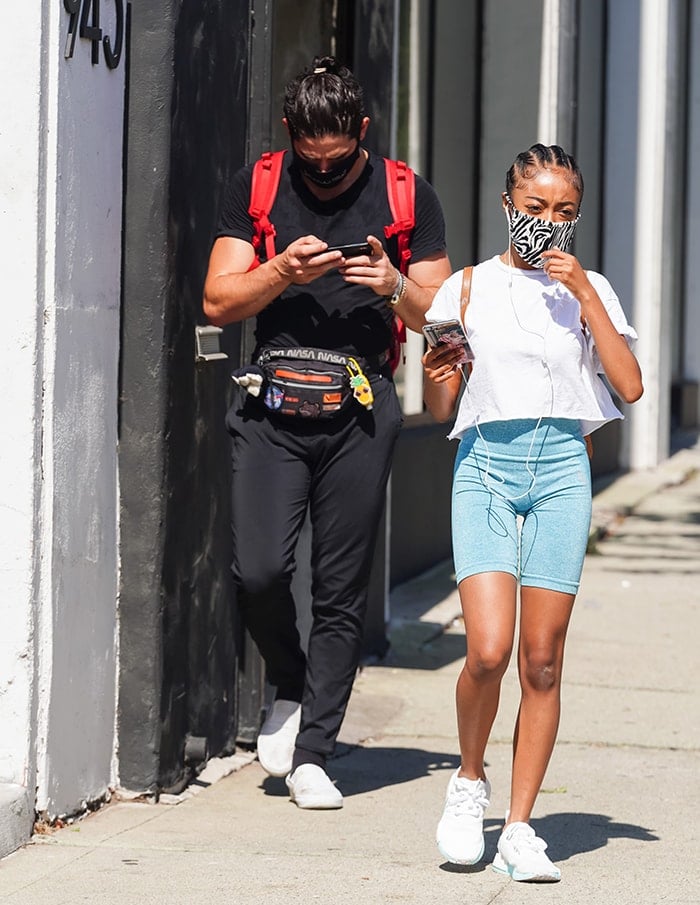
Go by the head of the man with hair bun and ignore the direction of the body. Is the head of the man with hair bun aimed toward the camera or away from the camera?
toward the camera

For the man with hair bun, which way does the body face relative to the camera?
toward the camera
